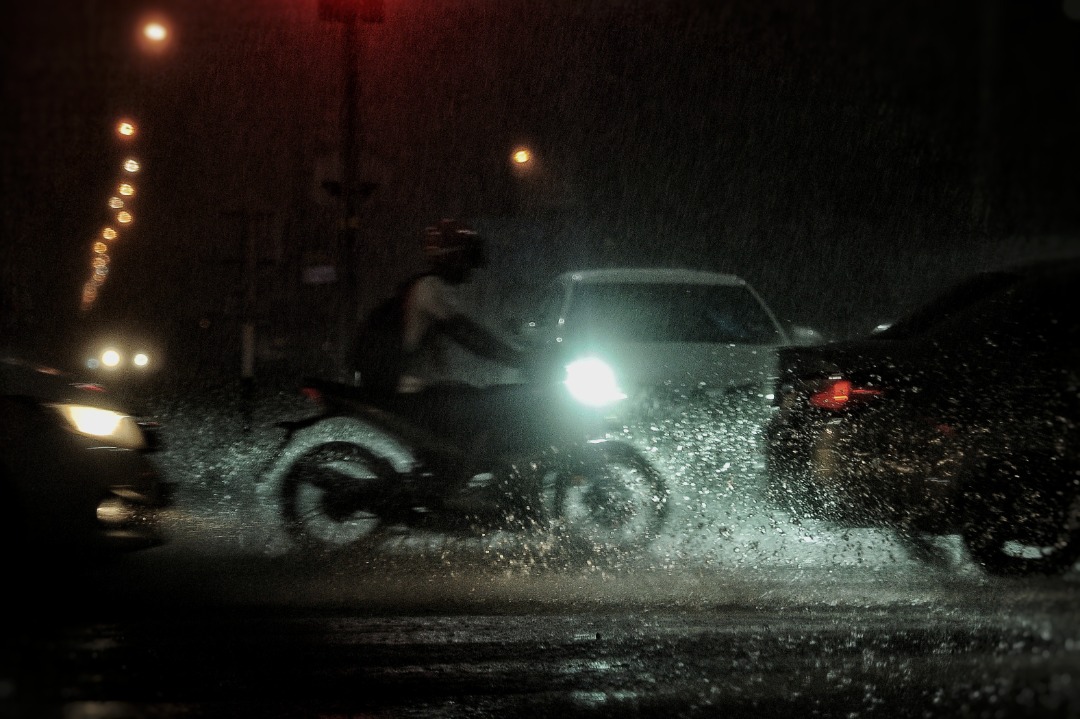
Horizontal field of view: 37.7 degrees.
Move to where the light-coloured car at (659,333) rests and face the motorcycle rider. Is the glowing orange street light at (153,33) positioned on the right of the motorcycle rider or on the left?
right

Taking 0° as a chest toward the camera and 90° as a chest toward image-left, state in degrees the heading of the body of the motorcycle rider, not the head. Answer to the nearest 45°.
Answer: approximately 270°

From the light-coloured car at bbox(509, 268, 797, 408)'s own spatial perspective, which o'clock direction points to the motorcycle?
The motorcycle is roughly at 1 o'clock from the light-coloured car.

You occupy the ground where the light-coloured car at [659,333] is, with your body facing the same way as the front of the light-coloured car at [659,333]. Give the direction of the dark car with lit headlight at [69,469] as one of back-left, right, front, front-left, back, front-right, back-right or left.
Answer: front-right

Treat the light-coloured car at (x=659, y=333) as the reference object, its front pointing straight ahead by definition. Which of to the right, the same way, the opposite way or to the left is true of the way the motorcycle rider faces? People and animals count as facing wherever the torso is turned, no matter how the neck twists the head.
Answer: to the left

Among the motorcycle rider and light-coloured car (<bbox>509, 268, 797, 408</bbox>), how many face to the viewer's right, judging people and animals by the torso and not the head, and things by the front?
1

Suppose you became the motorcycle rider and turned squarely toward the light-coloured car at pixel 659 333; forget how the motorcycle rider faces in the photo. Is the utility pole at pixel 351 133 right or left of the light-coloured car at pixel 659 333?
left

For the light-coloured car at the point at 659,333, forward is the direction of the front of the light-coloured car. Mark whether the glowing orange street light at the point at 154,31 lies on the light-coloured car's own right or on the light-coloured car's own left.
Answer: on the light-coloured car's own right

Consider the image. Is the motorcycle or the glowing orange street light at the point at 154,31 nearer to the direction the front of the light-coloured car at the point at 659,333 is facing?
the motorcycle

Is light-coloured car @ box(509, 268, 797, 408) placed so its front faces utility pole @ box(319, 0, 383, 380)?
no

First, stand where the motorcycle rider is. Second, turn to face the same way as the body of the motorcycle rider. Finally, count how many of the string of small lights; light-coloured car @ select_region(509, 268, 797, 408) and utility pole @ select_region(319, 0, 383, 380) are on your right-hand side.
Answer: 0

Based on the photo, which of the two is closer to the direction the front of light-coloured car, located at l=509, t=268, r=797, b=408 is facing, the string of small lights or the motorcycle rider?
the motorcycle rider

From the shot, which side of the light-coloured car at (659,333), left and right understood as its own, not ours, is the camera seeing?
front

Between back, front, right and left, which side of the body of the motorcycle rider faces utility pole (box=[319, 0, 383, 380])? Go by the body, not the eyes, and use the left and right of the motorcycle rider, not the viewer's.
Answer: left
